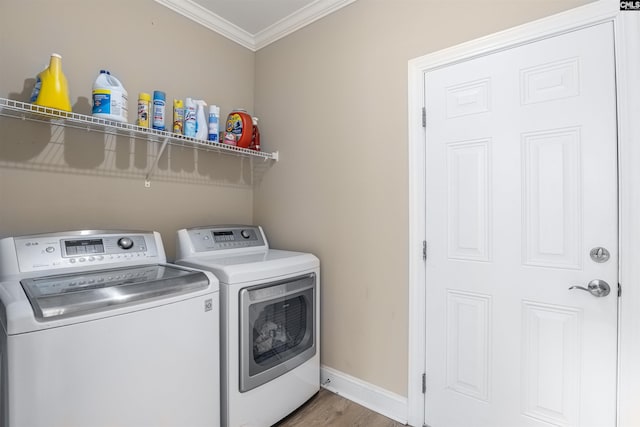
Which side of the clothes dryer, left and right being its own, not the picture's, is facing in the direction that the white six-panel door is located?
front

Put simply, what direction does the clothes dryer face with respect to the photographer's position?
facing the viewer and to the right of the viewer
